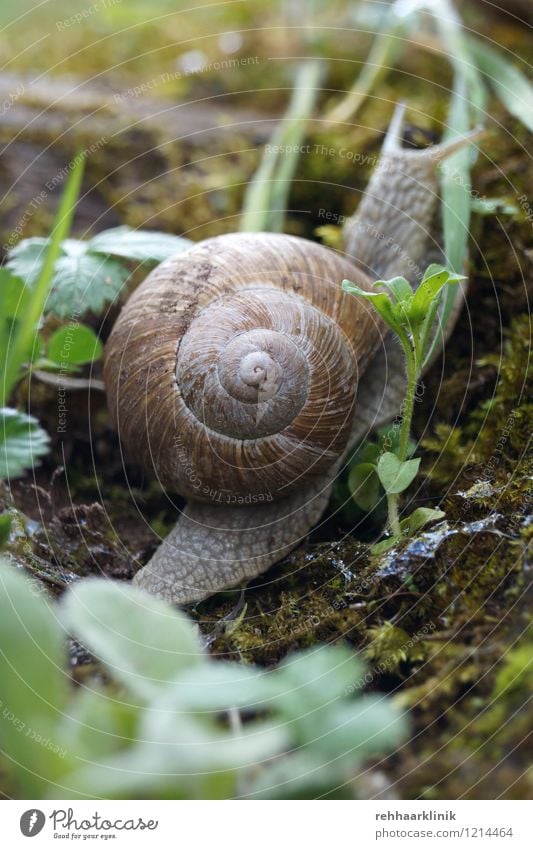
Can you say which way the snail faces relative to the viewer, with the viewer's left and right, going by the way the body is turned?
facing away from the viewer and to the right of the viewer
